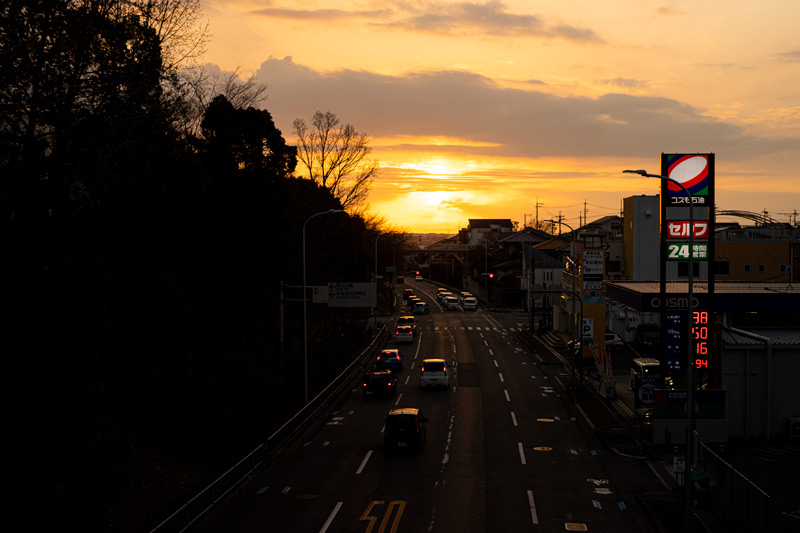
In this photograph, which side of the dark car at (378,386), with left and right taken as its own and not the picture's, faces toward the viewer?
back

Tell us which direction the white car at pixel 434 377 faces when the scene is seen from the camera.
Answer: facing away from the viewer

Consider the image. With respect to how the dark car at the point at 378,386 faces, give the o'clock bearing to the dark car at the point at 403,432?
the dark car at the point at 403,432 is roughly at 6 o'clock from the dark car at the point at 378,386.

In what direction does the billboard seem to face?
toward the camera

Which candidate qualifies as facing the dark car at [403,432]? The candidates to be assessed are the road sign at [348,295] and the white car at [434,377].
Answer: the road sign

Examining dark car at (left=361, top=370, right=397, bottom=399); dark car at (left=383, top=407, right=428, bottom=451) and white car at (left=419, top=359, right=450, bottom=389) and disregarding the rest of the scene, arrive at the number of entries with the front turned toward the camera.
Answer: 0

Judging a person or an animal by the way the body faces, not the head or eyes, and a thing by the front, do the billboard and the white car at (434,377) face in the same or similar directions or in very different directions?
very different directions

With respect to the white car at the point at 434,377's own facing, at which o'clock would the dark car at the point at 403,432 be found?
The dark car is roughly at 6 o'clock from the white car.

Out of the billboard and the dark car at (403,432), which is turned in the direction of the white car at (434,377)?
the dark car

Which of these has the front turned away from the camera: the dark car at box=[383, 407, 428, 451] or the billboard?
the dark car

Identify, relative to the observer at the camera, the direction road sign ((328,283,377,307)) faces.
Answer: facing the viewer

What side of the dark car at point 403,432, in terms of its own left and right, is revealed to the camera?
back

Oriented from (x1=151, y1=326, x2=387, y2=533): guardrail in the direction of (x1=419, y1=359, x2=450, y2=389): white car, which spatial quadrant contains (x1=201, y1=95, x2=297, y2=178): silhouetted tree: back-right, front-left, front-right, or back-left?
front-left
